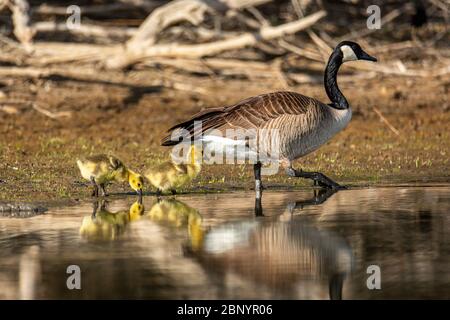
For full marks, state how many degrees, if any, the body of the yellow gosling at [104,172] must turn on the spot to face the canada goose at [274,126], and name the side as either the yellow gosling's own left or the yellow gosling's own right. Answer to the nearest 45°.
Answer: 0° — it already faces it

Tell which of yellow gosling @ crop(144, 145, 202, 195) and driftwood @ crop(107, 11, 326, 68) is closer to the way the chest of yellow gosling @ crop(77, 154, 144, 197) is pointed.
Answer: the yellow gosling

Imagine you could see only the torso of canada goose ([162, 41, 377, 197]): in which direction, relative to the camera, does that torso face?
to the viewer's right

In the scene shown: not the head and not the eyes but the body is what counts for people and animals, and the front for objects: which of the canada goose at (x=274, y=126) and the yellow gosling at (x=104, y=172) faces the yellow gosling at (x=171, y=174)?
the yellow gosling at (x=104, y=172)

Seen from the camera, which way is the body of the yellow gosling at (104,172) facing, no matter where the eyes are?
to the viewer's right

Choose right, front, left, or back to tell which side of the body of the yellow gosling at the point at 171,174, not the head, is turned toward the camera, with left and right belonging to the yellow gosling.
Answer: right

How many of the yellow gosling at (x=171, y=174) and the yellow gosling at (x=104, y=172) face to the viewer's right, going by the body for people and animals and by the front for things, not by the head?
2
